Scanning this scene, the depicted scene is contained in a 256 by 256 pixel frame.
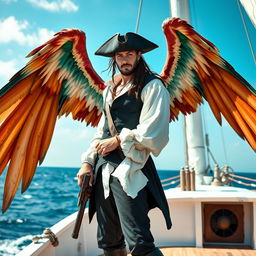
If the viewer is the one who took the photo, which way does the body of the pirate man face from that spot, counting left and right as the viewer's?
facing the viewer and to the left of the viewer
